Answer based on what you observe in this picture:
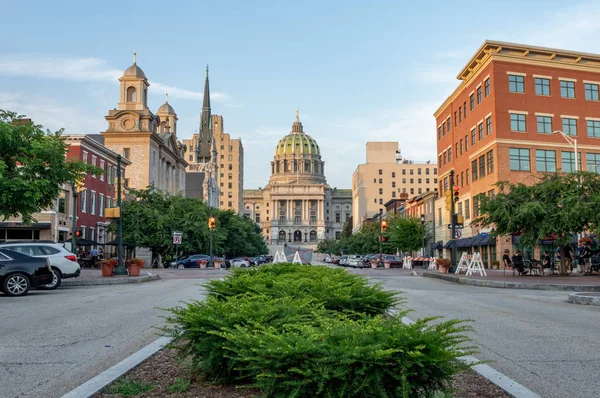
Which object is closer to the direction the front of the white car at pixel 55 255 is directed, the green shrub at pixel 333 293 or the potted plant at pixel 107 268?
the potted plant

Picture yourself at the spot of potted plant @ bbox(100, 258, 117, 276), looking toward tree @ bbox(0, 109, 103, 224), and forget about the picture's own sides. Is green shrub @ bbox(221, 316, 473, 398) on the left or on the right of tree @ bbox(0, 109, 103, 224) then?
left

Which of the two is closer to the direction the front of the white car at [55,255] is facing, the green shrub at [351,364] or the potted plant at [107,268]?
the potted plant
